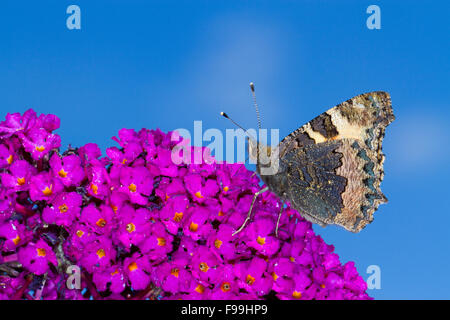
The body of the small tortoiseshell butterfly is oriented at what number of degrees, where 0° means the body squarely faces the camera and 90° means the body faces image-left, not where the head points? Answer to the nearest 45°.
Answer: approximately 90°
